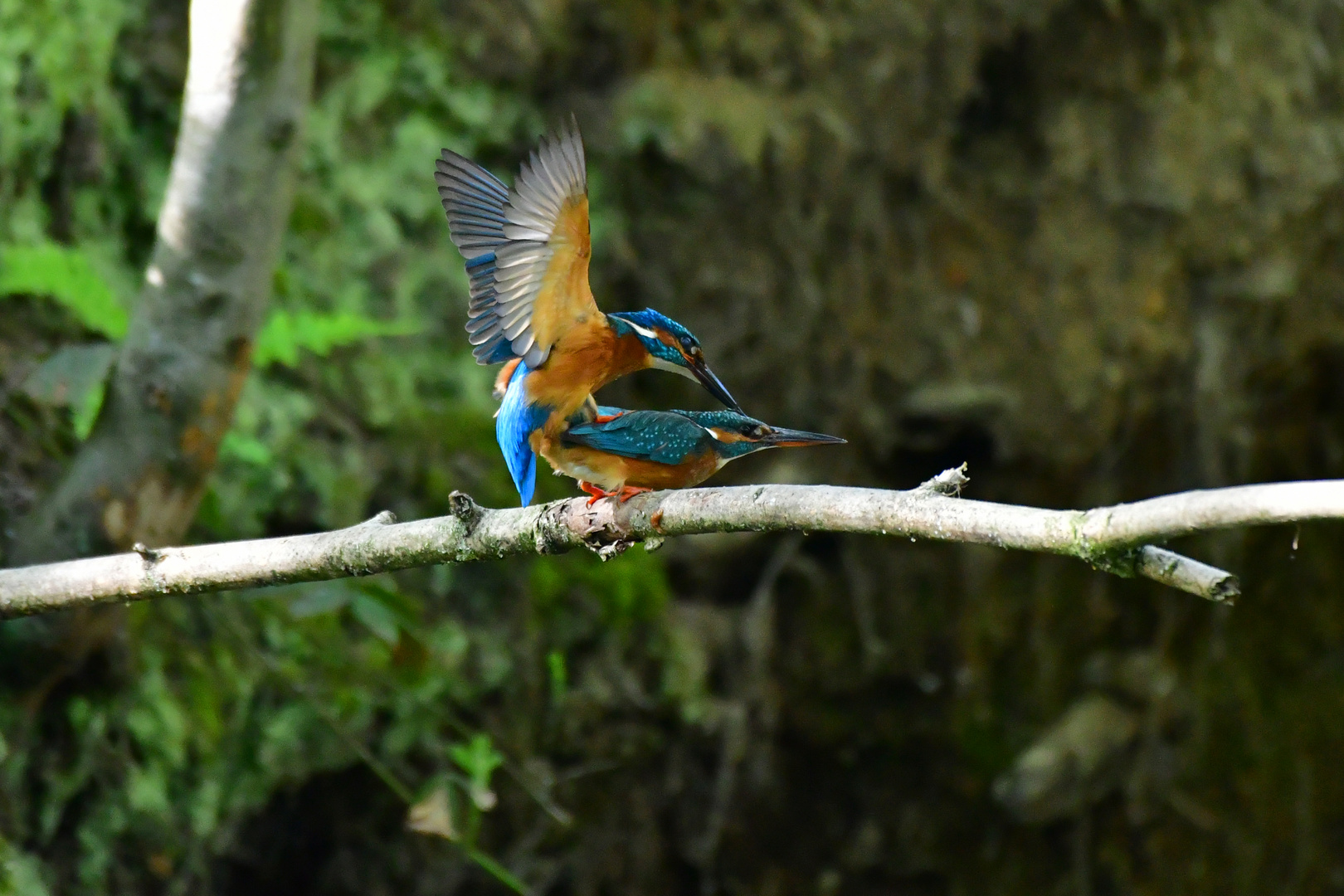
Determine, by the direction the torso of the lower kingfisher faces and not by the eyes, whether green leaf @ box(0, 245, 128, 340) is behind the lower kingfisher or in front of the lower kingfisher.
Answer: behind

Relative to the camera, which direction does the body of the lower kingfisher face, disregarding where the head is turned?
to the viewer's right

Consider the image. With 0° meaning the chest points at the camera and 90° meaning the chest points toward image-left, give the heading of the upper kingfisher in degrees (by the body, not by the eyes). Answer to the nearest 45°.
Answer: approximately 270°
